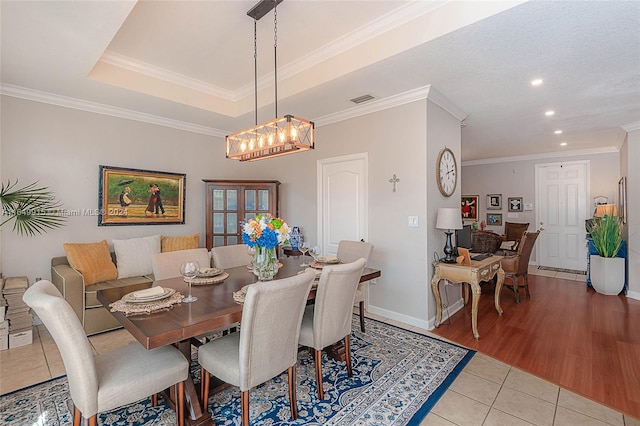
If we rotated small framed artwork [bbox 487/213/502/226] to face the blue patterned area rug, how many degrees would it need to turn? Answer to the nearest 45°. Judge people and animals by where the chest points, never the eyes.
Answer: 0° — it already faces it

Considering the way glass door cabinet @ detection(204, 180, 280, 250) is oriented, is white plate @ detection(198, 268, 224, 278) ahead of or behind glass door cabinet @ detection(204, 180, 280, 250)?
ahead

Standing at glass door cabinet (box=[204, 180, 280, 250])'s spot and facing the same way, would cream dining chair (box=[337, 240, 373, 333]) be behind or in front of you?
in front

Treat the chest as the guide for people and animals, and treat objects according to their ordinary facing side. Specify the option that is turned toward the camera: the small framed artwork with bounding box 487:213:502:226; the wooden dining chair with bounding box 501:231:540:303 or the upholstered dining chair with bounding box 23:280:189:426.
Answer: the small framed artwork

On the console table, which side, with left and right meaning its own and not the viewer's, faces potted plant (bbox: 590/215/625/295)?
left

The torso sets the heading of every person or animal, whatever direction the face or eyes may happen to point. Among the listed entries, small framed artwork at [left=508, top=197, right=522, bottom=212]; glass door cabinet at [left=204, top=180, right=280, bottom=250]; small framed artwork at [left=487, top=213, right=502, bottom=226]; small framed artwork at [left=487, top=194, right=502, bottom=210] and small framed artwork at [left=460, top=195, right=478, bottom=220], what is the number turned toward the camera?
5

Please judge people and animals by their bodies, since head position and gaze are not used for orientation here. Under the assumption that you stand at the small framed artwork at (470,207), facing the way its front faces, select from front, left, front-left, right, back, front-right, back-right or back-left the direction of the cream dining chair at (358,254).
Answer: front

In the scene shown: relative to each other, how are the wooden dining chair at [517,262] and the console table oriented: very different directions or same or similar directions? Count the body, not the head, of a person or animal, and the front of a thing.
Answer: very different directions

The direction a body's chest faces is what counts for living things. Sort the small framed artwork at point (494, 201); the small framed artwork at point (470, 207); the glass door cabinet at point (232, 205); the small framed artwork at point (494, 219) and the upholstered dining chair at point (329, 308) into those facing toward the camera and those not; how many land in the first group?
4

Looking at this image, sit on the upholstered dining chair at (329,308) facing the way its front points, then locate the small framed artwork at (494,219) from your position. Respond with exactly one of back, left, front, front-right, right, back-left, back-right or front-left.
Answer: right

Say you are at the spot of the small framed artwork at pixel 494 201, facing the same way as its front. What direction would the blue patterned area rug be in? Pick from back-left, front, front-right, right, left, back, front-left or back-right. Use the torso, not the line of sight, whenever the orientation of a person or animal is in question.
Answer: front

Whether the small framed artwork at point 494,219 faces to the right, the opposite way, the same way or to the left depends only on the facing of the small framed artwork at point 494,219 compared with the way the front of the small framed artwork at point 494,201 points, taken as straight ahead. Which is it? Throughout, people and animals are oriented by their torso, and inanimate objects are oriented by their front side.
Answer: the same way

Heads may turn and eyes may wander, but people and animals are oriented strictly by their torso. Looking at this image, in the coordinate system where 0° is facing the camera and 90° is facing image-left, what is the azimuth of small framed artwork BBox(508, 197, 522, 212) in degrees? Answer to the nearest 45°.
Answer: approximately 0°

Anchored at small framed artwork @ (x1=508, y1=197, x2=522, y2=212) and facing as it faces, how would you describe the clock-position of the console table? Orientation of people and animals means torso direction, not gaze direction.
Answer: The console table is roughly at 12 o'clock from the small framed artwork.

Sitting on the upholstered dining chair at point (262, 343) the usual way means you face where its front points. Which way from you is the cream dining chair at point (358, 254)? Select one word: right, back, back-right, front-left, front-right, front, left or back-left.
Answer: right

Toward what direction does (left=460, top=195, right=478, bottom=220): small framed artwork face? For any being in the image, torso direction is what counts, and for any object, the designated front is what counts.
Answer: toward the camera

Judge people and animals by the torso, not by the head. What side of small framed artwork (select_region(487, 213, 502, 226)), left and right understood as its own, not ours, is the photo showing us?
front

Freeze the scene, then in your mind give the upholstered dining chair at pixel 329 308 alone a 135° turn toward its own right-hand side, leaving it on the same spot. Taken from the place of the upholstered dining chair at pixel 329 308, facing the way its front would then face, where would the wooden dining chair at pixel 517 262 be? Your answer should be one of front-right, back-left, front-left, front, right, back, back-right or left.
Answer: front-left
